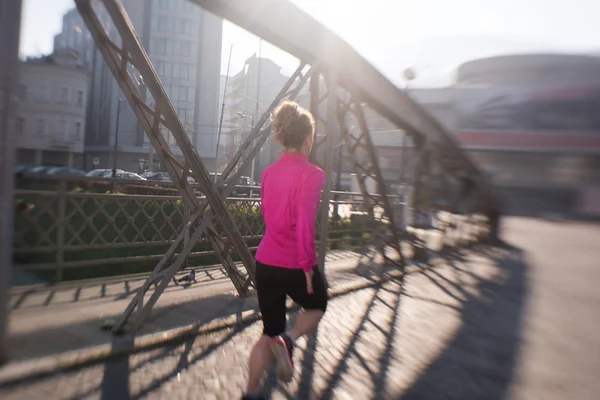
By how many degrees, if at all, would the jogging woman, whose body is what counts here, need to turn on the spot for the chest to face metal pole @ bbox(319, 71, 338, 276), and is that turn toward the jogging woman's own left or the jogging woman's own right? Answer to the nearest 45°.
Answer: approximately 45° to the jogging woman's own left

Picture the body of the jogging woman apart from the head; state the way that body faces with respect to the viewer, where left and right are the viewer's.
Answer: facing away from the viewer and to the right of the viewer

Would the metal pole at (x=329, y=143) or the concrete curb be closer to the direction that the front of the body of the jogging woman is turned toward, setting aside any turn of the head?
the metal pole

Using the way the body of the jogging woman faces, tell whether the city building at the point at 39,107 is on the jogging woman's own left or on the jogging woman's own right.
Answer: on the jogging woman's own left

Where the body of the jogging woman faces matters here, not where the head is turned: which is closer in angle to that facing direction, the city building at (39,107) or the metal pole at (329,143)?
the metal pole
